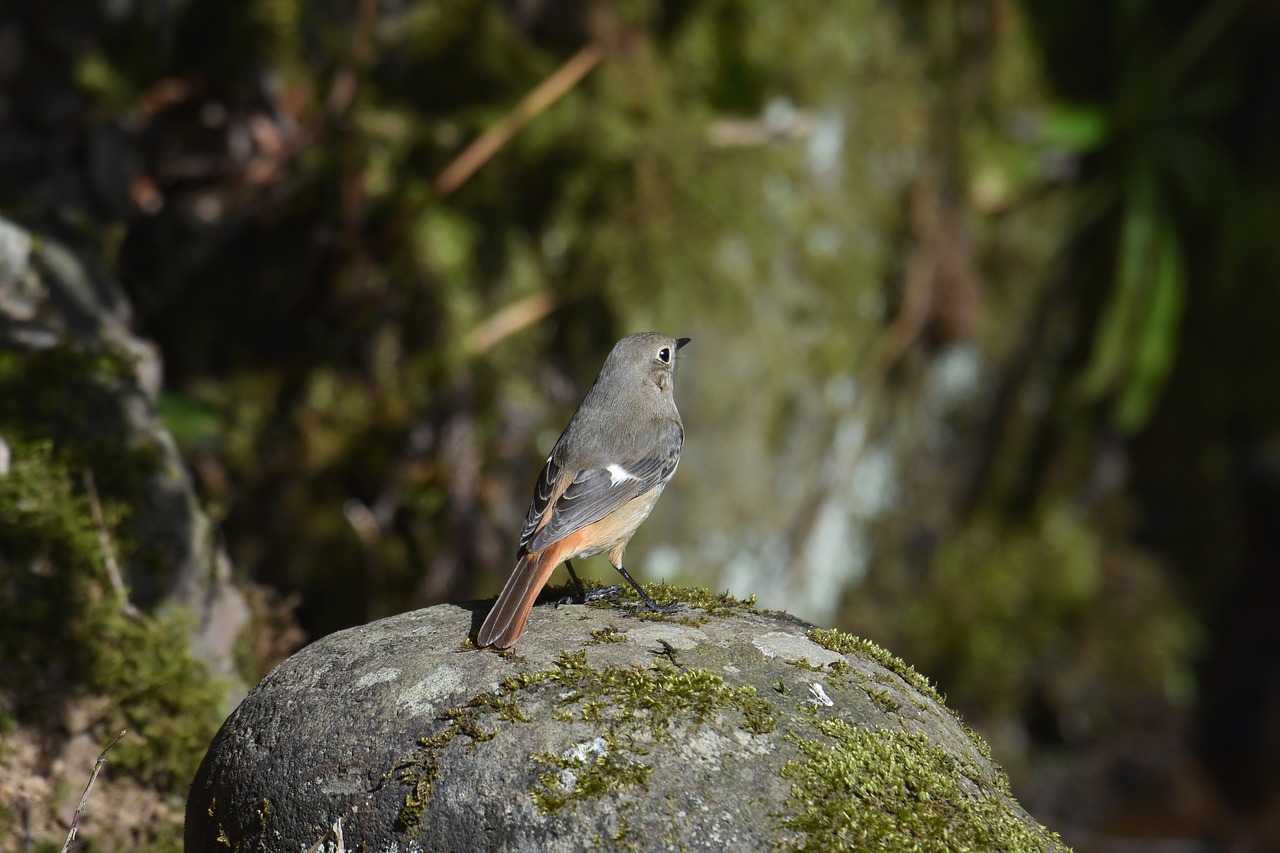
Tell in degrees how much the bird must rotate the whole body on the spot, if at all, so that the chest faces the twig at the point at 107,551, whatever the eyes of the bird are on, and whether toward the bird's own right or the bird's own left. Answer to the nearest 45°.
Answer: approximately 135° to the bird's own left

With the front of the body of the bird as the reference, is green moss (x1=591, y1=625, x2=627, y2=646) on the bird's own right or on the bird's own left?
on the bird's own right

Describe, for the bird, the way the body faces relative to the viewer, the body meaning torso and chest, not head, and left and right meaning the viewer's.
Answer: facing away from the viewer and to the right of the viewer
